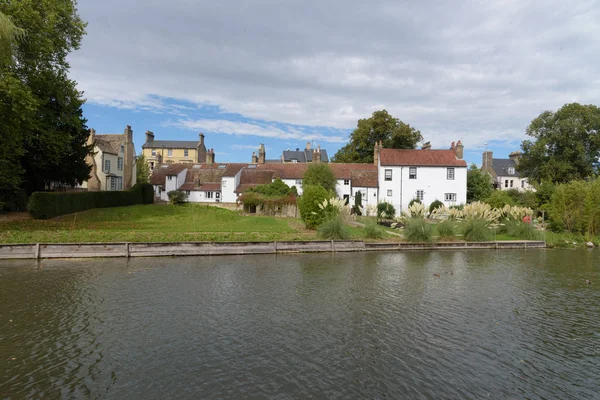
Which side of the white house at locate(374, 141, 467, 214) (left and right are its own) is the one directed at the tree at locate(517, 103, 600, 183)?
left

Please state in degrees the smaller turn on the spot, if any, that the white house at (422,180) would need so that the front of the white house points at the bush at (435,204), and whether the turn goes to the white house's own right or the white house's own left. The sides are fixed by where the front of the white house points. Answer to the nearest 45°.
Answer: approximately 45° to the white house's own left

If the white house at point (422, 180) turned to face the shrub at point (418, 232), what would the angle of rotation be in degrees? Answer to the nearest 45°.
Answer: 0° — it already faces it

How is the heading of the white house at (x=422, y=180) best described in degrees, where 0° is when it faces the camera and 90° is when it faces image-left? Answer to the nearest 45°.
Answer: approximately 0°

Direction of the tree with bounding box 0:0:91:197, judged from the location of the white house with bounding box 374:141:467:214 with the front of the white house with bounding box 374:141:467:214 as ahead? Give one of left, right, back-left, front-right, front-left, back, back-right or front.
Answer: front-right

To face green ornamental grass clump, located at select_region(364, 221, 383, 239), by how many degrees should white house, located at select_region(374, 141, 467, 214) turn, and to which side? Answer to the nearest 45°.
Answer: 0° — it already faces it

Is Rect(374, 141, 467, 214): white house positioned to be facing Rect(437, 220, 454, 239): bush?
yes

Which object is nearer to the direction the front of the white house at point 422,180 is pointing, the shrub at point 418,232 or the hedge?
the shrub

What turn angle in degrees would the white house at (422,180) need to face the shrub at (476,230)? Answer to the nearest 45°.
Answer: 0° — it already faces it

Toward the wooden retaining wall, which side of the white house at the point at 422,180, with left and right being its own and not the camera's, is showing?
front

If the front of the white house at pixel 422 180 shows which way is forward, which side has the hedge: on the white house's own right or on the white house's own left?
on the white house's own right
